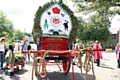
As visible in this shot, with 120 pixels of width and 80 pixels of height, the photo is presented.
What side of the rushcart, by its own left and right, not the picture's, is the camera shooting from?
front
